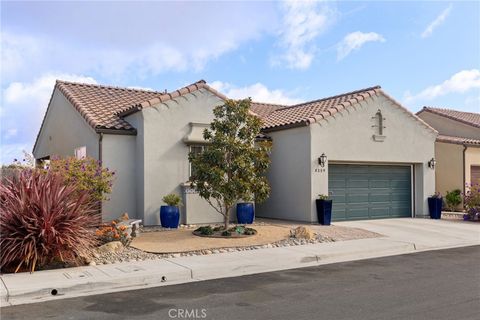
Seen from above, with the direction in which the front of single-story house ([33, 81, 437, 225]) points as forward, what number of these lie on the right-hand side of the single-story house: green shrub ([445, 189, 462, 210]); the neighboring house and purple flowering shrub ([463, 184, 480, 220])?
0

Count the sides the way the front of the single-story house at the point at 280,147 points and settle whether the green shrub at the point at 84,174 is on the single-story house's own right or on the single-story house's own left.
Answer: on the single-story house's own right

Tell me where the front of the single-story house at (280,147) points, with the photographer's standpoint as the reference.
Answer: facing the viewer and to the right of the viewer

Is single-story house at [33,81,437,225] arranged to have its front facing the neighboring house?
no

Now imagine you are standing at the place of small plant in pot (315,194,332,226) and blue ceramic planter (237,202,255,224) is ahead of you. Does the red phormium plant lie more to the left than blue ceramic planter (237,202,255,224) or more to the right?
left

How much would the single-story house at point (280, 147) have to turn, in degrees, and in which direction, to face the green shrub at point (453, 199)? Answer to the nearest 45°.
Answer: approximately 90° to its left

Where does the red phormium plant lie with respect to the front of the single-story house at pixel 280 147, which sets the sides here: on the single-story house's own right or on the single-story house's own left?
on the single-story house's own right

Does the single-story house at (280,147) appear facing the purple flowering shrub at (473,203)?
no

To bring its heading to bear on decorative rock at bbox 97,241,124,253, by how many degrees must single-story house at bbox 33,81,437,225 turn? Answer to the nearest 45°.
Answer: approximately 90° to its right

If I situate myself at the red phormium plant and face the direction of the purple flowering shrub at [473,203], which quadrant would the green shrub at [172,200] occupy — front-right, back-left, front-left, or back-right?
front-left
